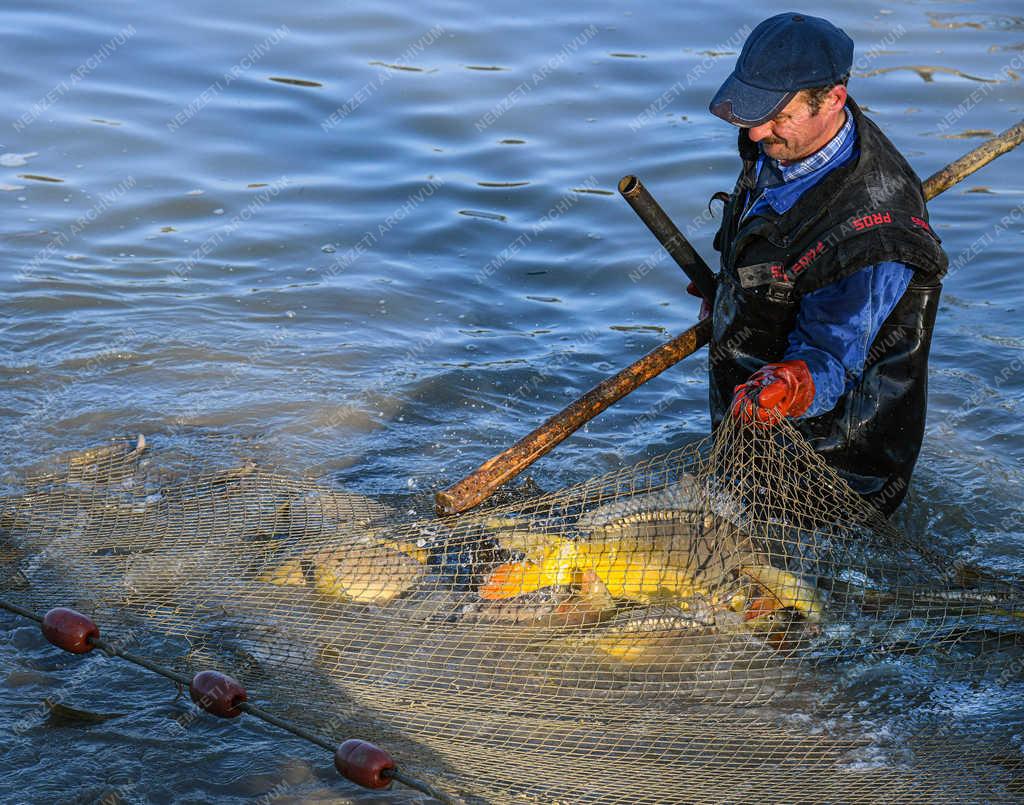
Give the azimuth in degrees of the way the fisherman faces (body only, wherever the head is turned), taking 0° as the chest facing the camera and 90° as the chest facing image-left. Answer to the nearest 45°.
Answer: approximately 45°

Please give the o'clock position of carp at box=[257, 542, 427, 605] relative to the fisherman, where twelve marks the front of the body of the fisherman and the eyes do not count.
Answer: The carp is roughly at 1 o'clock from the fisherman.

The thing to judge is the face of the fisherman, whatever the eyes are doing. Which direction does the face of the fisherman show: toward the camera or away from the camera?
toward the camera

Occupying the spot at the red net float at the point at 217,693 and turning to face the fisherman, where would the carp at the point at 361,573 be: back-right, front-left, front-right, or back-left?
front-left
